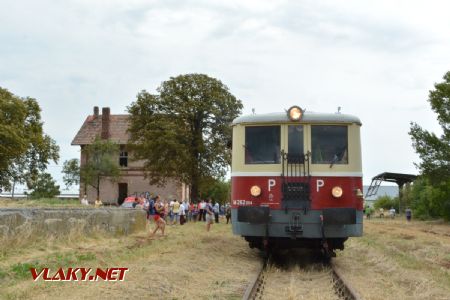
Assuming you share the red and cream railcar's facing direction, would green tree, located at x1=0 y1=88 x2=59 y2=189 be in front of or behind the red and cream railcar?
behind

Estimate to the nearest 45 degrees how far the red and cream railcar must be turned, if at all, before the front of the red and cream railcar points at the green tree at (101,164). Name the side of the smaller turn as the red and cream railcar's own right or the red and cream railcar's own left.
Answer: approximately 135° to the red and cream railcar's own right

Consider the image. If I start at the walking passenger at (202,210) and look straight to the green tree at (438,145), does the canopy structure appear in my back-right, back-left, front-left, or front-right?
front-left

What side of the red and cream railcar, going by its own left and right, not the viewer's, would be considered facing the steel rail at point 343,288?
front

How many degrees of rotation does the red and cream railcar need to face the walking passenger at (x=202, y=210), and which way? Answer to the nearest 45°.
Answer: approximately 180°

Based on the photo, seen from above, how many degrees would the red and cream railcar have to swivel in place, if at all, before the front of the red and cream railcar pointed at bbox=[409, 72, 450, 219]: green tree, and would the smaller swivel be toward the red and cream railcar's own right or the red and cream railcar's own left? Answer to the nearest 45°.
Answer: approximately 180°

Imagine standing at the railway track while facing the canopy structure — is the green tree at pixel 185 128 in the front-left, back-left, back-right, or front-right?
front-left

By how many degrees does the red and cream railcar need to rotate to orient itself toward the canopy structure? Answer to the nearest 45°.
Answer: approximately 180°

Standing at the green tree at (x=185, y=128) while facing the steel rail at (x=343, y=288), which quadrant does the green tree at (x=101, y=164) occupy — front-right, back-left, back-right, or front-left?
back-right

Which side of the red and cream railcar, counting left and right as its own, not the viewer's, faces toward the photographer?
front

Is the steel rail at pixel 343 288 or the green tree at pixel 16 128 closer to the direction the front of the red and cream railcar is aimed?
the steel rail

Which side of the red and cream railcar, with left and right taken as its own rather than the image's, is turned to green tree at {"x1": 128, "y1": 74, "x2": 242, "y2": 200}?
back
